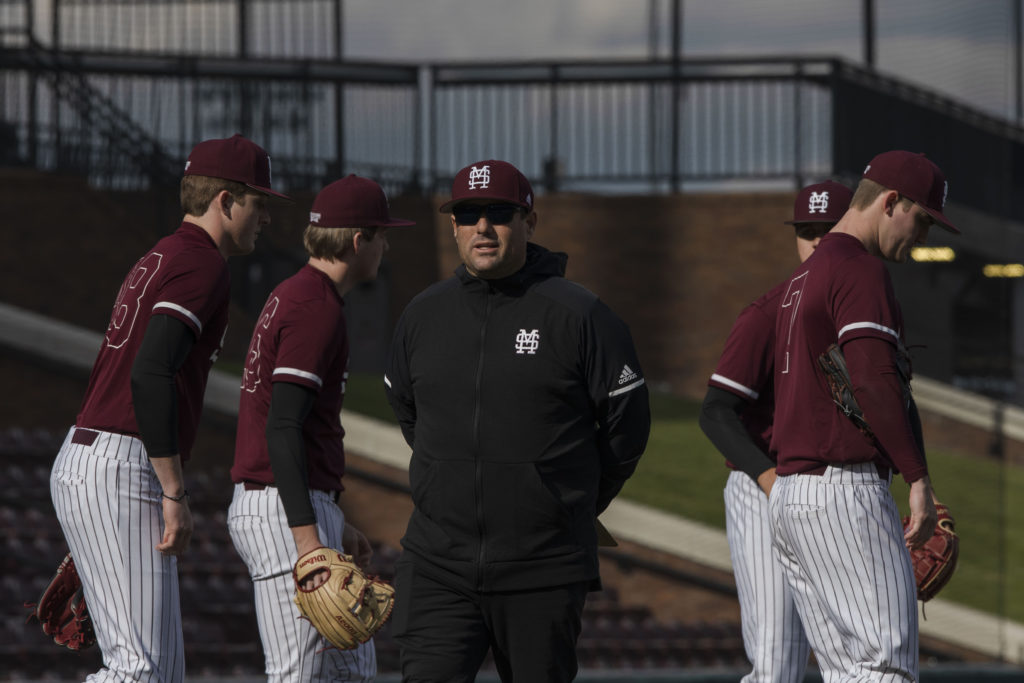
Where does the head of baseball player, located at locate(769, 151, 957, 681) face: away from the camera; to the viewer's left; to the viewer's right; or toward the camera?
to the viewer's right

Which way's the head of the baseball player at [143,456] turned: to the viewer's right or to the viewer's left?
to the viewer's right

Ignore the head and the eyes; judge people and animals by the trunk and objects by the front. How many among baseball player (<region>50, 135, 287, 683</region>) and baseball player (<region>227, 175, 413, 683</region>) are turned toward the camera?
0

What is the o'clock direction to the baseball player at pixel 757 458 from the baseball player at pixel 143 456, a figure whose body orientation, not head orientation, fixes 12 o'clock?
the baseball player at pixel 757 458 is roughly at 1 o'clock from the baseball player at pixel 143 456.

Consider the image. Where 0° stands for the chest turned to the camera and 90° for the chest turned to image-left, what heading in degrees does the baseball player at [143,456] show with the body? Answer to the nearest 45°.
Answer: approximately 225°

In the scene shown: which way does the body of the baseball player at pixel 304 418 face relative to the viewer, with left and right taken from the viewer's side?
facing away from the viewer and to the right of the viewer

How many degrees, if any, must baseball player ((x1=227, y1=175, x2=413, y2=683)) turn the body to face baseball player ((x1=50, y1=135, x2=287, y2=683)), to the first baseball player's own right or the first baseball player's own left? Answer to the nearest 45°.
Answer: approximately 180°

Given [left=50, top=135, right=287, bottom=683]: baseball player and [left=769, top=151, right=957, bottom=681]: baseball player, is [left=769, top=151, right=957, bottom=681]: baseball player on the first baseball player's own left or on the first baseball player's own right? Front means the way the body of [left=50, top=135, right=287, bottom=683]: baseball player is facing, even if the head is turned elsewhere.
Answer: on the first baseball player's own right
